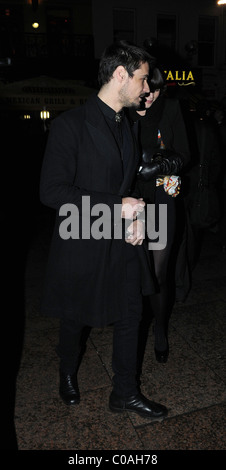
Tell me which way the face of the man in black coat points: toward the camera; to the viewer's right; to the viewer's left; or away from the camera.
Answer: to the viewer's right

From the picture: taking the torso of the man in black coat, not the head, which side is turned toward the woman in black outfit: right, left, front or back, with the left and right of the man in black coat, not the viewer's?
left

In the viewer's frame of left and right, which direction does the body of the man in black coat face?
facing the viewer and to the right of the viewer
